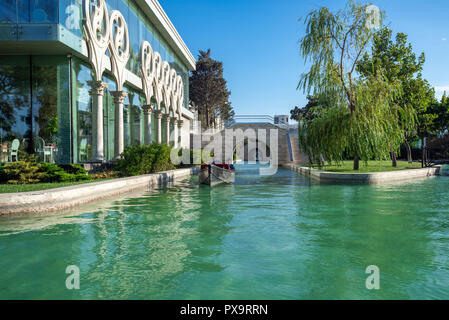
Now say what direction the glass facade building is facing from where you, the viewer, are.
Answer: facing the viewer and to the right of the viewer

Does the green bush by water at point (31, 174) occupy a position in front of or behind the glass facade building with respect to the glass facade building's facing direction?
in front

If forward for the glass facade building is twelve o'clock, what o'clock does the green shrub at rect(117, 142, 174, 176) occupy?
The green shrub is roughly at 11 o'clock from the glass facade building.

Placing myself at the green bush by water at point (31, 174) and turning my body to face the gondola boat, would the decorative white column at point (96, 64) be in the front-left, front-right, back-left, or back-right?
front-left

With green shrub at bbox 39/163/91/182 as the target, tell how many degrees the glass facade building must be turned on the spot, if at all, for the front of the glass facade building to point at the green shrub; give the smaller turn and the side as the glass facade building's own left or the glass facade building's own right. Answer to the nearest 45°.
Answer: approximately 45° to the glass facade building's own right

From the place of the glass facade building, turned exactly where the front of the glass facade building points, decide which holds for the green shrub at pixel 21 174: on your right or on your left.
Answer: on your right

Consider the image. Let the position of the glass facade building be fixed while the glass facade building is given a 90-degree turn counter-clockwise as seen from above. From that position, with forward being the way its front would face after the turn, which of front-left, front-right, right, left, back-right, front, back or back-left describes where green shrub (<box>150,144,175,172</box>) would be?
front-right

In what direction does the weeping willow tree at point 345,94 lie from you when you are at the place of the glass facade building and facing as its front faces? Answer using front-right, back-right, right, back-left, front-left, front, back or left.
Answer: front-left

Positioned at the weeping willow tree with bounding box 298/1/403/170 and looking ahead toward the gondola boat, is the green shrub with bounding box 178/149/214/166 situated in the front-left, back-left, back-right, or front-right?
front-right

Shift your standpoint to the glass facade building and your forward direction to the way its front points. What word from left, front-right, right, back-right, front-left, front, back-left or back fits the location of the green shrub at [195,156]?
left

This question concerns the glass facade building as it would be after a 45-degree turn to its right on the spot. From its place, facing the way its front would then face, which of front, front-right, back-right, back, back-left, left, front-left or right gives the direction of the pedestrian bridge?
back-left
